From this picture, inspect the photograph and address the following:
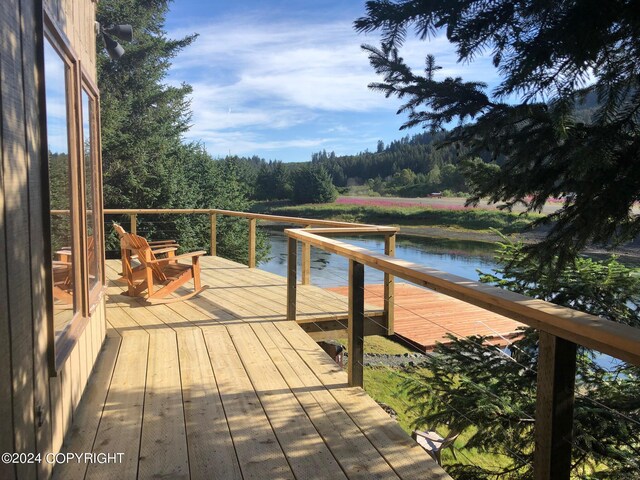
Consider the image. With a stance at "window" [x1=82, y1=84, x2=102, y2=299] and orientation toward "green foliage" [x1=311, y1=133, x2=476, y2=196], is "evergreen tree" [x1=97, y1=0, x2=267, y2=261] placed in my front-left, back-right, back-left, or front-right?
front-left

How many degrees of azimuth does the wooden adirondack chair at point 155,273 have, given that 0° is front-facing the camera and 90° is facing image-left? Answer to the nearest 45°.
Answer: approximately 225°

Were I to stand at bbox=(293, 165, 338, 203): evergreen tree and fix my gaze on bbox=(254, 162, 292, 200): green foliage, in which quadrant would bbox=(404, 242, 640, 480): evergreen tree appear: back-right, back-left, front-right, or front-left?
back-left

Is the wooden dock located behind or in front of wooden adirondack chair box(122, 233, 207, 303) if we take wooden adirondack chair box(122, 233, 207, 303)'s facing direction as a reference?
in front

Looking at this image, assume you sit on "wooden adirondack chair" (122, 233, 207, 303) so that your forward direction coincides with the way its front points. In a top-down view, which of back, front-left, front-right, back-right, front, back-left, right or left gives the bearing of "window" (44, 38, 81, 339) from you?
back-right

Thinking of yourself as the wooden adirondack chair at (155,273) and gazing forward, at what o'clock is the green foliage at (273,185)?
The green foliage is roughly at 11 o'clock from the wooden adirondack chair.

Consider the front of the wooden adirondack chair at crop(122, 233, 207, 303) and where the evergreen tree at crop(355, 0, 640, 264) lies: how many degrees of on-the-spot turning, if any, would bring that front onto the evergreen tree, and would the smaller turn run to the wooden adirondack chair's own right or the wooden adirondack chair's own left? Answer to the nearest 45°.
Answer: approximately 45° to the wooden adirondack chair's own right

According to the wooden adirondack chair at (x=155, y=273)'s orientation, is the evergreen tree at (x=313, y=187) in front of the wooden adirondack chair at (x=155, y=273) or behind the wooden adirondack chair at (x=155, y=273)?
in front

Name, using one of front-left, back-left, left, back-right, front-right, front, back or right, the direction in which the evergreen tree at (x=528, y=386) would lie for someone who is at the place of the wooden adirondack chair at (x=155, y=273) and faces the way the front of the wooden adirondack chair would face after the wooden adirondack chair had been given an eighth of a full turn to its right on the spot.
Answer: front-right

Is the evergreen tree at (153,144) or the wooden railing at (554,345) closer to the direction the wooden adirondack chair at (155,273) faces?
the evergreen tree

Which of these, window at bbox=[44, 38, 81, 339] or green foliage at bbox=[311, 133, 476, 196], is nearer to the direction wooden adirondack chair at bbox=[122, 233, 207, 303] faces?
the green foliage

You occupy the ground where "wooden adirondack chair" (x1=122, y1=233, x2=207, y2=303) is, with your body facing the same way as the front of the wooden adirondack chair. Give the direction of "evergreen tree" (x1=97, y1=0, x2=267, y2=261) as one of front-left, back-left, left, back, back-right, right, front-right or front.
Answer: front-left
